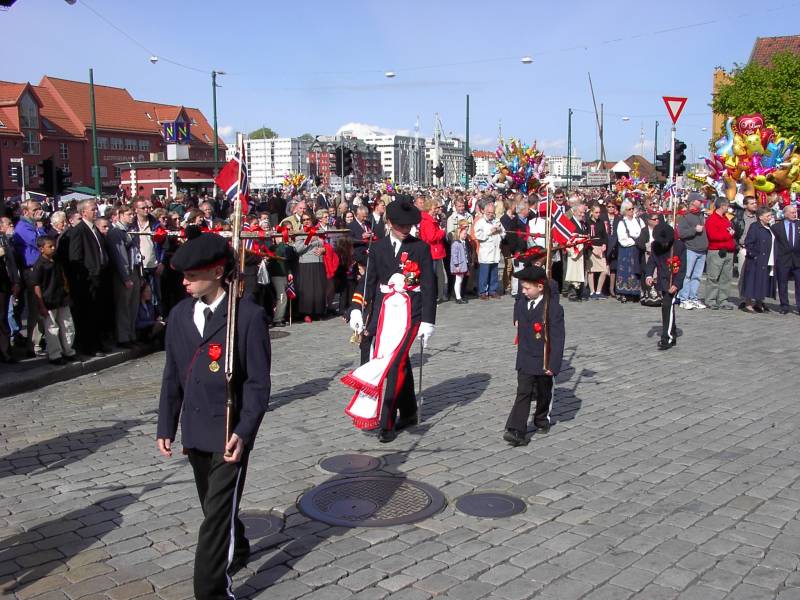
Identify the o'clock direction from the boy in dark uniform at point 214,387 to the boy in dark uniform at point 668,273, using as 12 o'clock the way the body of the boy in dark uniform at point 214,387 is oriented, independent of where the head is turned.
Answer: the boy in dark uniform at point 668,273 is roughly at 6 o'clock from the boy in dark uniform at point 214,387.

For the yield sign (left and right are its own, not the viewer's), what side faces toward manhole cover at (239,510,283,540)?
front

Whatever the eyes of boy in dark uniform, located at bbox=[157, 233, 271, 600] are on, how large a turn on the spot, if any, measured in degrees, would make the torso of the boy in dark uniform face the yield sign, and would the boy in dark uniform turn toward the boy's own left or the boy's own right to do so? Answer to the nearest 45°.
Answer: approximately 180°

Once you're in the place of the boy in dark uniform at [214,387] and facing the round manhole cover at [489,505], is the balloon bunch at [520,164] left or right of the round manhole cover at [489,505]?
left

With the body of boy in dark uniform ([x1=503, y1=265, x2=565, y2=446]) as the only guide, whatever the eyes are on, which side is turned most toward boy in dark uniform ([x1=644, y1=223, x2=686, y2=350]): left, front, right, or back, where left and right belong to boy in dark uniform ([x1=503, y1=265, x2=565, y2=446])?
back

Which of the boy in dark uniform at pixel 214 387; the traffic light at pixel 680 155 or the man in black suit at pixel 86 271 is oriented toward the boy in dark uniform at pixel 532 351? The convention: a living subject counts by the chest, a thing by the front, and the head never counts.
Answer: the man in black suit

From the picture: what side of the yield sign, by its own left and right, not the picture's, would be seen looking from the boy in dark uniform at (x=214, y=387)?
front

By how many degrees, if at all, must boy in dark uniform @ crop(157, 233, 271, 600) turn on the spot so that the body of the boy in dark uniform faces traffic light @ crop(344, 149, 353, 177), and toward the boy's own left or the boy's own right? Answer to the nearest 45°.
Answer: approximately 135° to the boy's own right

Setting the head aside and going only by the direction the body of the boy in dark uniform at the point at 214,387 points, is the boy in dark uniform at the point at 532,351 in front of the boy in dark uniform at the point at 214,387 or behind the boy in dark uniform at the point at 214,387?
behind

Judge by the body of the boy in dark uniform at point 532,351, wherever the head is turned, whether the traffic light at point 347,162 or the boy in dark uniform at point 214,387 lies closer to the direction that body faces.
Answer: the boy in dark uniform

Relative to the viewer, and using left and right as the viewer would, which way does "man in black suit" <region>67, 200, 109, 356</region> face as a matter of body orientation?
facing the viewer and to the right of the viewer
